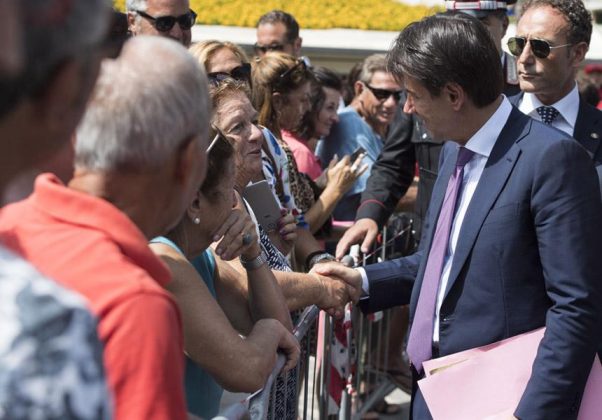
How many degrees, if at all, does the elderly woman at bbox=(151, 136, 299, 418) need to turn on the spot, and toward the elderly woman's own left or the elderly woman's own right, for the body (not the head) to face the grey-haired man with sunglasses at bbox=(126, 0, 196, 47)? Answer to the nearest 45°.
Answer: approximately 90° to the elderly woman's own left

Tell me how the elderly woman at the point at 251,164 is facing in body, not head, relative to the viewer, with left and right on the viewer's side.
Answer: facing the viewer and to the right of the viewer

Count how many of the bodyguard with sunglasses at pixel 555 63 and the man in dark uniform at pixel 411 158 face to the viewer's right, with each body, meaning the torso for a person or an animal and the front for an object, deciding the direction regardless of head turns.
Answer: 0

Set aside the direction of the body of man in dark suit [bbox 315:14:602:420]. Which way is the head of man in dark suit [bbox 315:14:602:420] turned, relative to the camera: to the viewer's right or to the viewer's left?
to the viewer's left

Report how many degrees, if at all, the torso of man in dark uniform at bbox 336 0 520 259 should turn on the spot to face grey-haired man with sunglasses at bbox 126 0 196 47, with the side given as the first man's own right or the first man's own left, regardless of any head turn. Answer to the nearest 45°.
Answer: approximately 45° to the first man's own right

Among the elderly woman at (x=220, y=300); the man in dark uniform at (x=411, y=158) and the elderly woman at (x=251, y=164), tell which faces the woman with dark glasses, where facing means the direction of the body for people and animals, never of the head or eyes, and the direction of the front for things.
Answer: the man in dark uniform

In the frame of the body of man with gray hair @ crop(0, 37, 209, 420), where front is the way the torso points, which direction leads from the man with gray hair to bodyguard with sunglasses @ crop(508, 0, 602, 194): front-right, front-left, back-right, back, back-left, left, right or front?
front

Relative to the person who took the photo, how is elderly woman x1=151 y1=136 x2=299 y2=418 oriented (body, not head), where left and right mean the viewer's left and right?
facing to the right of the viewer

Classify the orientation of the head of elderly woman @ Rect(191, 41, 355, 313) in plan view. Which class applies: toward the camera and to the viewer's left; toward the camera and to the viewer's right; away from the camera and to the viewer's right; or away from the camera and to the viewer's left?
toward the camera and to the viewer's right

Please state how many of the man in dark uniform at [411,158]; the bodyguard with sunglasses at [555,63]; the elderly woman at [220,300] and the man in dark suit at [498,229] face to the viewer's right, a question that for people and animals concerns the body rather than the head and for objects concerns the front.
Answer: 1

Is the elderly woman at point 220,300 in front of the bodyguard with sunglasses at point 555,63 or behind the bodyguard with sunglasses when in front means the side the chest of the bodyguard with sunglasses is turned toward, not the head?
in front

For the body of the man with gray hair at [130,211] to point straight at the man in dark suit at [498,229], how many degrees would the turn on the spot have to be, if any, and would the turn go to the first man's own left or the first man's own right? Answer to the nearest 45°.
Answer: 0° — they already face them

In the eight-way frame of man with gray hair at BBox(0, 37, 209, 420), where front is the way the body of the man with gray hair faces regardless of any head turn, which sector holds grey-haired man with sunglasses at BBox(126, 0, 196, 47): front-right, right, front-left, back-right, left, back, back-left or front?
front-left
